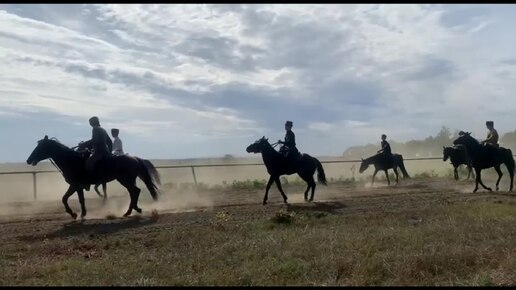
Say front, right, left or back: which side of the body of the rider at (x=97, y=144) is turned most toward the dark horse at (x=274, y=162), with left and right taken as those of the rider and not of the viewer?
back

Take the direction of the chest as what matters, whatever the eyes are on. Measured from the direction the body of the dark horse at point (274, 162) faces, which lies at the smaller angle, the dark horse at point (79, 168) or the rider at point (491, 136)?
the dark horse

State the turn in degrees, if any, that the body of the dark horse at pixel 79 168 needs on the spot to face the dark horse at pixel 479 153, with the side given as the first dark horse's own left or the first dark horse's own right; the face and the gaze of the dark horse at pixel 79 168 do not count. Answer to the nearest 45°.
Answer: approximately 180°

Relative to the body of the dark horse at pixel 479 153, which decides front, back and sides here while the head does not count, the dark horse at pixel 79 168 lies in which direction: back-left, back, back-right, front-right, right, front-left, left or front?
front-left

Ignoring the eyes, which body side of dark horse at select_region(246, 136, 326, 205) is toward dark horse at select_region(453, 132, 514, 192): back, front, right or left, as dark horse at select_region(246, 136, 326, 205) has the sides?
back

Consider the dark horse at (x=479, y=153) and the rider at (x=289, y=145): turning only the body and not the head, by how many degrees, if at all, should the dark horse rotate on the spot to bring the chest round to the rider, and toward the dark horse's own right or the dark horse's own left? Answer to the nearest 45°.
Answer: approximately 45° to the dark horse's own left

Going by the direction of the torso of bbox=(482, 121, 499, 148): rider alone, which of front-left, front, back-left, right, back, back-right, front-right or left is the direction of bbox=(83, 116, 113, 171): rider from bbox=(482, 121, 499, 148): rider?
front-left

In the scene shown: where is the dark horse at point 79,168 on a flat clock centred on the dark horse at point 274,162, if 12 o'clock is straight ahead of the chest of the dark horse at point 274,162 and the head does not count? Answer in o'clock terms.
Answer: the dark horse at point 79,168 is roughly at 11 o'clock from the dark horse at point 274,162.

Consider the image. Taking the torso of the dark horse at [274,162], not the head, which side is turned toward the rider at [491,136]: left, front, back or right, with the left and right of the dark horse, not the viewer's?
back

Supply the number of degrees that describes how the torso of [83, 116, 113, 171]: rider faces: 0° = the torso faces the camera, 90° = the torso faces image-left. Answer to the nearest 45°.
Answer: approximately 90°

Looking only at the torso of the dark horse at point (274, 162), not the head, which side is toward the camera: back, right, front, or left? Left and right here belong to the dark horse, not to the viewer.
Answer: left

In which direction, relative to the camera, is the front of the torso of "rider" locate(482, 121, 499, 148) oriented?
to the viewer's left

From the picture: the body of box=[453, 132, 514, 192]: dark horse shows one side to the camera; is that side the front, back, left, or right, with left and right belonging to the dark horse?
left

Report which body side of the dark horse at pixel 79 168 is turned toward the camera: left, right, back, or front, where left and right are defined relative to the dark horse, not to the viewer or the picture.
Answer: left

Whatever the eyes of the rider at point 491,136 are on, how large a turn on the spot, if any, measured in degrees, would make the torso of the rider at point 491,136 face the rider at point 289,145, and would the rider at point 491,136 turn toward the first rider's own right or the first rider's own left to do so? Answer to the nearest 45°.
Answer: approximately 45° to the first rider's own left
